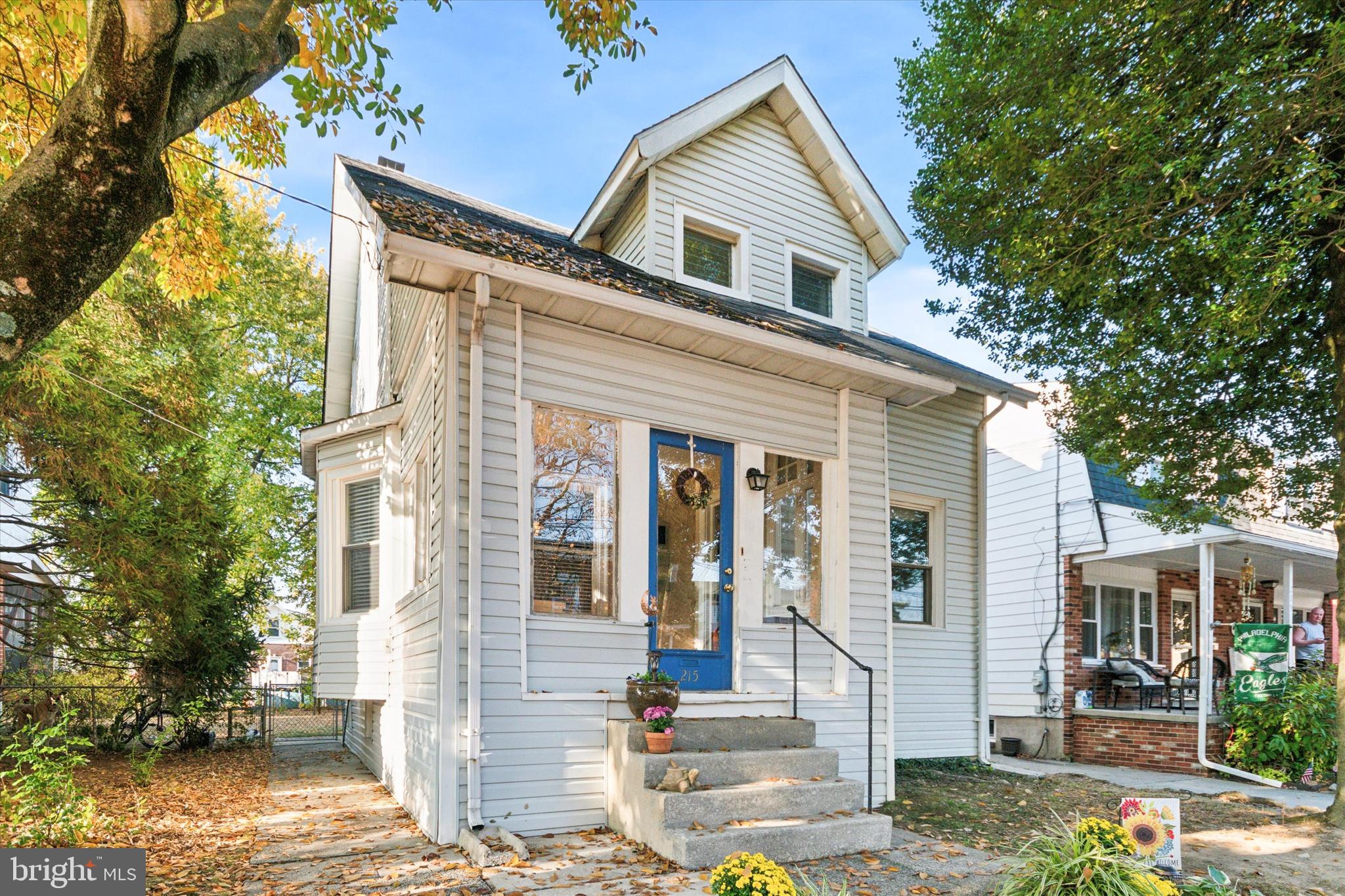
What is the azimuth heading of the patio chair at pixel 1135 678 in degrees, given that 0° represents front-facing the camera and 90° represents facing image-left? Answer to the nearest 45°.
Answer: approximately 315°

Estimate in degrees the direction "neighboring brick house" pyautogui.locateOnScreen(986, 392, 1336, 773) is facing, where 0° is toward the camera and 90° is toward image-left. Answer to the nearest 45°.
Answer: approximately 315°

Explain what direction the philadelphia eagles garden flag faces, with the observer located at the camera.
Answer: facing the viewer

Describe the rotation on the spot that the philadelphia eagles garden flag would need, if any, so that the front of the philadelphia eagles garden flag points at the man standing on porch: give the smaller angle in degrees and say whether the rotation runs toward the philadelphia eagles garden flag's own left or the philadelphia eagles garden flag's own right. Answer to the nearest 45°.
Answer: approximately 180°

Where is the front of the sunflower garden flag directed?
toward the camera

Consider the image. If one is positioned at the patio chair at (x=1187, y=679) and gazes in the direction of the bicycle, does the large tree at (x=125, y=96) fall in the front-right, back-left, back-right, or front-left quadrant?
front-left

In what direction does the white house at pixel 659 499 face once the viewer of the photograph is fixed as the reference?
facing the viewer and to the right of the viewer

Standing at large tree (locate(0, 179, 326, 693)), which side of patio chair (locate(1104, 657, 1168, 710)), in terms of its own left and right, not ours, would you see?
right

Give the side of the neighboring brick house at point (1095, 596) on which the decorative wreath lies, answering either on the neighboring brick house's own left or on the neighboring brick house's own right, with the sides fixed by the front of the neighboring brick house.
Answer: on the neighboring brick house's own right

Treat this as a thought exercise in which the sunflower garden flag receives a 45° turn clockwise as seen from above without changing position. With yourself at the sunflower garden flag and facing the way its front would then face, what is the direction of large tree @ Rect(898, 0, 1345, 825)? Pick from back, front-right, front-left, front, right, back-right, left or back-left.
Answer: back-right

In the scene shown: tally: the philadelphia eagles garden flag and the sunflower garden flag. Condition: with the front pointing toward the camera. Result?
2
